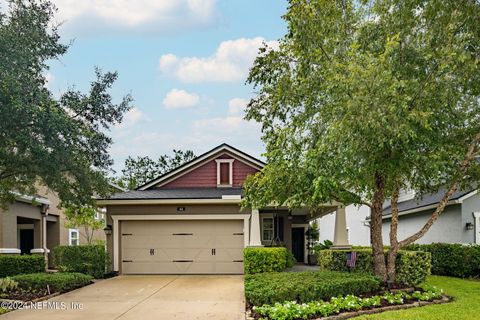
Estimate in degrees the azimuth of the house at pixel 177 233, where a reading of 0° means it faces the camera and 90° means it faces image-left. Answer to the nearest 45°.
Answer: approximately 0°

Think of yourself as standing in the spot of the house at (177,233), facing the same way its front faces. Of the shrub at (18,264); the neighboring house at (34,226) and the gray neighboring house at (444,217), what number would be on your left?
1

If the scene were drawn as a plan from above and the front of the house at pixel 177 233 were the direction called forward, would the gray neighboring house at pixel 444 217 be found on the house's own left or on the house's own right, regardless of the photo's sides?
on the house's own left

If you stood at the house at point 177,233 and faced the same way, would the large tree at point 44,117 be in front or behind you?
in front
